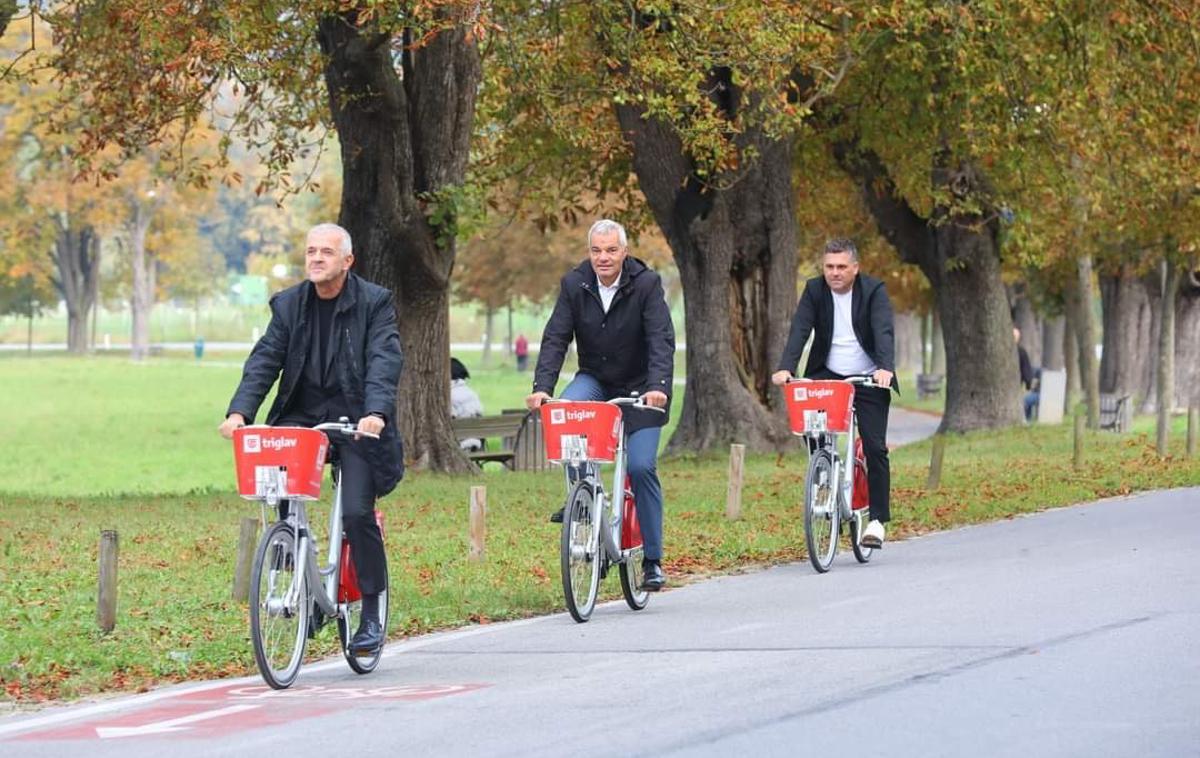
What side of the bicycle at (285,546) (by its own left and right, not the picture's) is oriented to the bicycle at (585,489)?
back

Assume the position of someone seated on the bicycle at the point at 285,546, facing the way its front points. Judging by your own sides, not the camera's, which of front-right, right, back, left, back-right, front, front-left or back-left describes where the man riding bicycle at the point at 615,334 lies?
back

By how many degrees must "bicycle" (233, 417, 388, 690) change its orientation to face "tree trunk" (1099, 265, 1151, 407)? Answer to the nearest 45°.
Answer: approximately 180°

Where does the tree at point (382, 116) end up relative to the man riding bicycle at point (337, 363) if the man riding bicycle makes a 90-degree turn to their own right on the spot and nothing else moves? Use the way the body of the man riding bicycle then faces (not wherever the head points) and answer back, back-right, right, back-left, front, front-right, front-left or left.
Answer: front-right

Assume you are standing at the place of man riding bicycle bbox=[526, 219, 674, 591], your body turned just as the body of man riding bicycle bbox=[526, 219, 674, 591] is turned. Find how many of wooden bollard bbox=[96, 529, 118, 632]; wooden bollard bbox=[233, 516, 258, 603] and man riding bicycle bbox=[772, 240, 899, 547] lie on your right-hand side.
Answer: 2

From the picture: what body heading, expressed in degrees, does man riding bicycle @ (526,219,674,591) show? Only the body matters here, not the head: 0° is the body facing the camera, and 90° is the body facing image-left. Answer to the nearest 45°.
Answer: approximately 0°

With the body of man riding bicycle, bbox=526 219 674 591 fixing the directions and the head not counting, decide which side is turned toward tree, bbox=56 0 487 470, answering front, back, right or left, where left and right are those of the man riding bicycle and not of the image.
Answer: back

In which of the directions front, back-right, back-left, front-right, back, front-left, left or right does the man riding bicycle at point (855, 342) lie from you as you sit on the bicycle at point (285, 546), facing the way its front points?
back

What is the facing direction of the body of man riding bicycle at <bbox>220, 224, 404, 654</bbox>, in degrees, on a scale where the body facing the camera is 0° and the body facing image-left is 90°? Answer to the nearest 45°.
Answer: approximately 45°

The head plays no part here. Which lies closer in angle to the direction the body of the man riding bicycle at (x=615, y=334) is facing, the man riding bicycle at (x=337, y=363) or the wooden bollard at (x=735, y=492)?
the man riding bicycle

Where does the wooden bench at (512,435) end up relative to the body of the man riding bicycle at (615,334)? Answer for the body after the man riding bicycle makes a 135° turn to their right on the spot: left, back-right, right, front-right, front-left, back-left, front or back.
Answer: front-right
